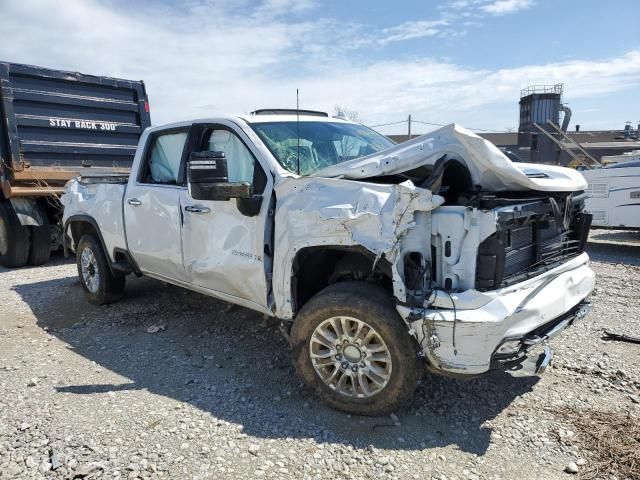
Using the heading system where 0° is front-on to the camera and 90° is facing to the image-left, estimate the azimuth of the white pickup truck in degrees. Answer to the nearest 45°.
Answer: approximately 315°

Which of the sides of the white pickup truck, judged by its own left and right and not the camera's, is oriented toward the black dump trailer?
back
